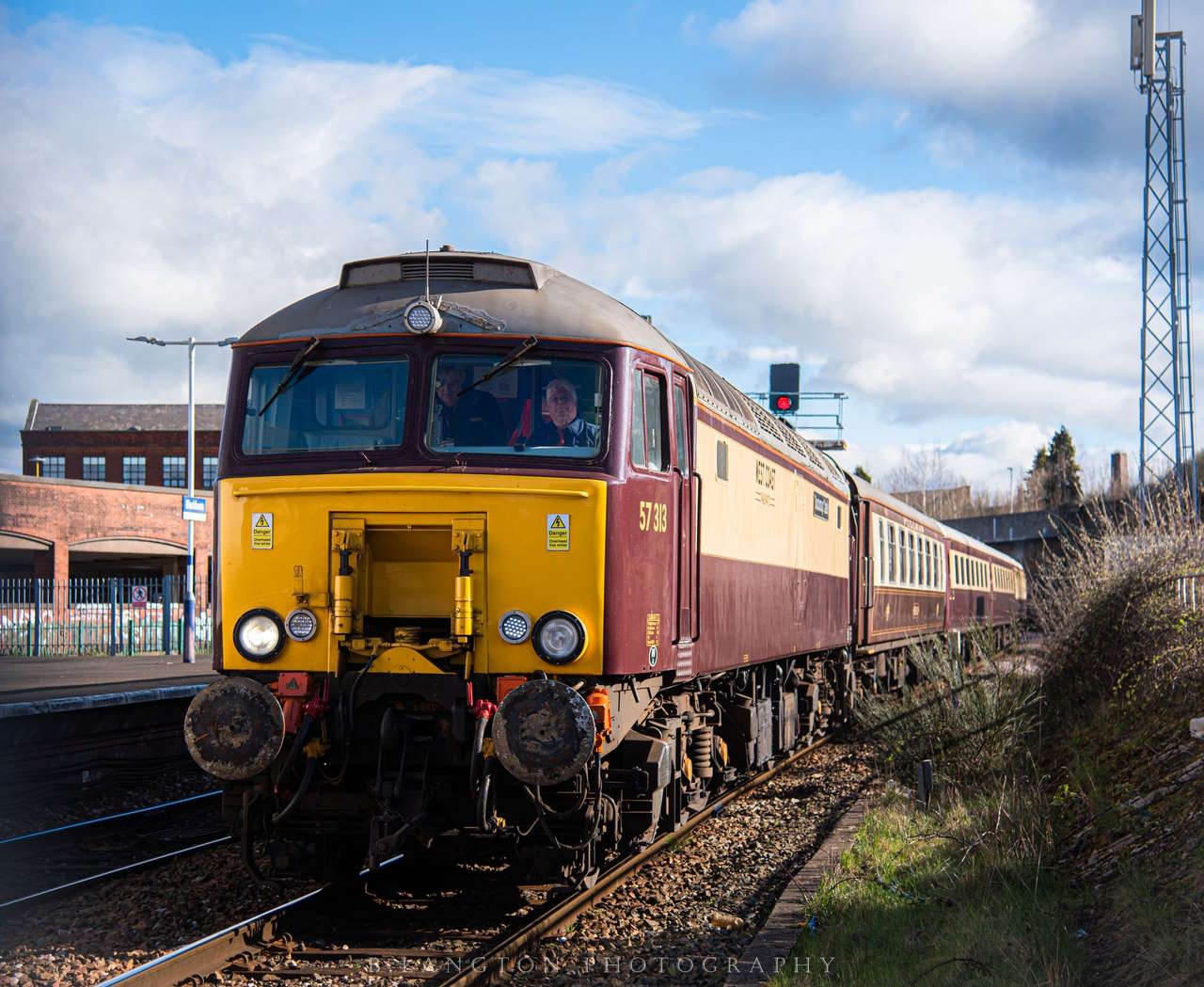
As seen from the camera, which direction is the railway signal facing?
toward the camera

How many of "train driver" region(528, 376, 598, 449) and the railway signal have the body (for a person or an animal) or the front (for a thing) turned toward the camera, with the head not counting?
2

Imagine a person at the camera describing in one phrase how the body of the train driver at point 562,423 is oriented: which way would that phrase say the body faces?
toward the camera

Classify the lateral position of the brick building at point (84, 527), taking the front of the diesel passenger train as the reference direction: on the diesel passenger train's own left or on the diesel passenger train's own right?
on the diesel passenger train's own right

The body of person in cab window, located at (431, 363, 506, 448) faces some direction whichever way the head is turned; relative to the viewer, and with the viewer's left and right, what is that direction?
facing the viewer and to the left of the viewer

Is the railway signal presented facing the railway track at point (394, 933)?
yes

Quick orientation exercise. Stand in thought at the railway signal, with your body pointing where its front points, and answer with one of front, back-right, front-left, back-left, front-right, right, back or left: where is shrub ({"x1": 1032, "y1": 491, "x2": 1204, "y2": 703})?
front
